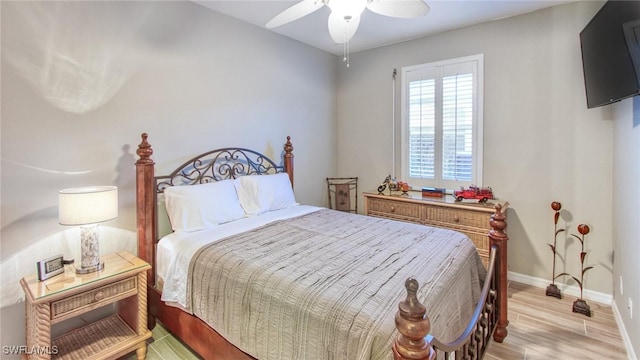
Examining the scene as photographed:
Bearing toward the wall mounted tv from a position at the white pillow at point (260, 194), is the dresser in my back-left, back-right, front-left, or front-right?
front-left

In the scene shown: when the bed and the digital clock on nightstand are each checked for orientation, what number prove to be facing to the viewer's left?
0

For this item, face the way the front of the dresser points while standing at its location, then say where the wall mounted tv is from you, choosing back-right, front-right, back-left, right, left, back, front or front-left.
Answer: left

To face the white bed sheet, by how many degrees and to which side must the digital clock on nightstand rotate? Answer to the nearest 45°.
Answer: approximately 45° to its left

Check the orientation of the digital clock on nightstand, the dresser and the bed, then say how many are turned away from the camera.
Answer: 0

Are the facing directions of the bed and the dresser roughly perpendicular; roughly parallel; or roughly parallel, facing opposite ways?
roughly perpendicular

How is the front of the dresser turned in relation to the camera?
facing the viewer and to the left of the viewer

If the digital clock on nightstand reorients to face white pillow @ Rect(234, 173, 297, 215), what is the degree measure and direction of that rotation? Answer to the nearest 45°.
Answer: approximately 45° to its left

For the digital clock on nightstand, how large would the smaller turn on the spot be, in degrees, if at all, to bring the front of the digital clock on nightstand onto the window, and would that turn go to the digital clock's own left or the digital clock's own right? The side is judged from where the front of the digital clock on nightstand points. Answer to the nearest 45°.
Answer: approximately 45° to the digital clock's own left

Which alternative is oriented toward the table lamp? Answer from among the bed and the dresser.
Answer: the dresser

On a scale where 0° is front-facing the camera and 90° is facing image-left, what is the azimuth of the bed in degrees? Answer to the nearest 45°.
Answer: approximately 315°

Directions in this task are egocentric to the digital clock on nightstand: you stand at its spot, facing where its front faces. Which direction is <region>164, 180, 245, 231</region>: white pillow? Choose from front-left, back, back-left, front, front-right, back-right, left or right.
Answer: front-left

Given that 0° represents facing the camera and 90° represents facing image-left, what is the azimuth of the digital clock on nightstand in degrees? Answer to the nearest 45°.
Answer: approximately 315°
